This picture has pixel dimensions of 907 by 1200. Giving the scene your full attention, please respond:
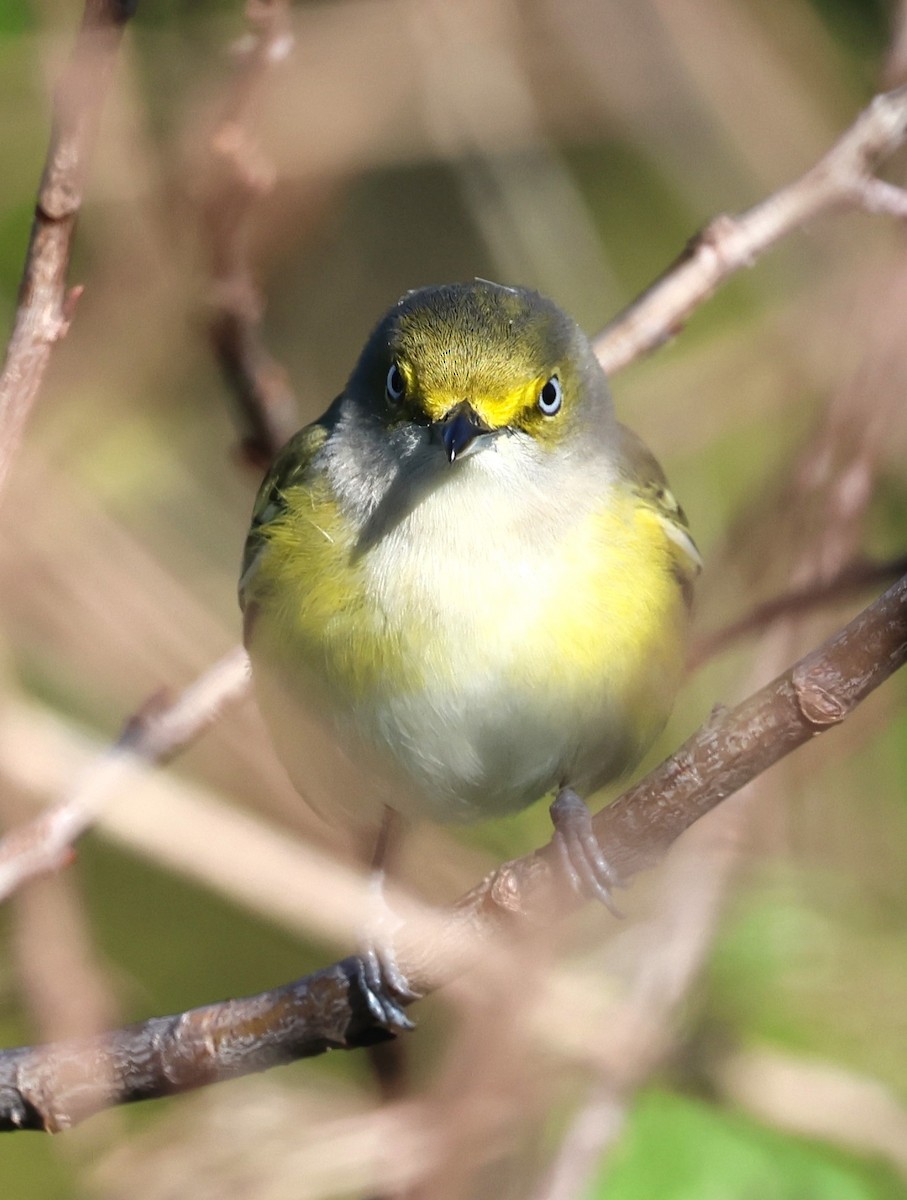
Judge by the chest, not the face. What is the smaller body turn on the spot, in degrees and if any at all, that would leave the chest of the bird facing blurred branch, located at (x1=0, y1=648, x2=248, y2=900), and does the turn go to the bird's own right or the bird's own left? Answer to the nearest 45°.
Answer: approximately 45° to the bird's own right

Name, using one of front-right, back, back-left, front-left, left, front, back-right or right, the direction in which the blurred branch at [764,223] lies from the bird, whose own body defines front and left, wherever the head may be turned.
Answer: left

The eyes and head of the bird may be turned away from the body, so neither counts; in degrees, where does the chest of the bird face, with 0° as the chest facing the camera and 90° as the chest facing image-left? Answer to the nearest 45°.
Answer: approximately 0°
